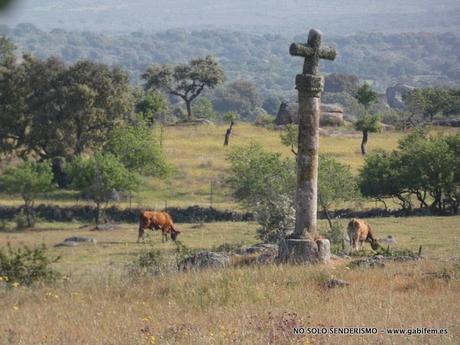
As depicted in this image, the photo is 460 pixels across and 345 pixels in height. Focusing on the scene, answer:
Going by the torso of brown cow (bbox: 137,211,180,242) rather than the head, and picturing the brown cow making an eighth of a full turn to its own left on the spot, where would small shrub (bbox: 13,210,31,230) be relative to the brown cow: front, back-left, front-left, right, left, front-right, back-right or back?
left

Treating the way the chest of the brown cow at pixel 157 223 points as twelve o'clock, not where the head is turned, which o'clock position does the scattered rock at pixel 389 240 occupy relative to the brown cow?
The scattered rock is roughly at 1 o'clock from the brown cow.

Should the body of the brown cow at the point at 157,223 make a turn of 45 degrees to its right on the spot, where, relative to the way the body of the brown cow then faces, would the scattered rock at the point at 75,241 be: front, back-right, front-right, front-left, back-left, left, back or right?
back-right

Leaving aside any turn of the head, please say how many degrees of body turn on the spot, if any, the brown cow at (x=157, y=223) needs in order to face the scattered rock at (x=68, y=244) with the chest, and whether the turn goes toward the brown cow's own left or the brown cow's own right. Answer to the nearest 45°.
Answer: approximately 180°

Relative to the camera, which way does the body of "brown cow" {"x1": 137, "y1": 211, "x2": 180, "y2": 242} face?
to the viewer's right

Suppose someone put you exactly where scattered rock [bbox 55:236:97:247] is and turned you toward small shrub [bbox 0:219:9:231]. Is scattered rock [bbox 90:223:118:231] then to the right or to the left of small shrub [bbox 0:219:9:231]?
right

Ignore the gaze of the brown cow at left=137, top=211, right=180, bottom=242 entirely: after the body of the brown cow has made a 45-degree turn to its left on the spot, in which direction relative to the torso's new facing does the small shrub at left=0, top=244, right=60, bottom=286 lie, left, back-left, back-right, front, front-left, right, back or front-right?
back-right

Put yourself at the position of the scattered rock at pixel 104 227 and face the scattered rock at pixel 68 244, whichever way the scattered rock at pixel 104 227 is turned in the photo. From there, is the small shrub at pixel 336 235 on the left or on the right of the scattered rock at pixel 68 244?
left

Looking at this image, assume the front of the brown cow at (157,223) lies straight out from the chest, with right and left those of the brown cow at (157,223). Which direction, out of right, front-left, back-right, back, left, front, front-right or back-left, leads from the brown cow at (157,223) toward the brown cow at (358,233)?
front-right

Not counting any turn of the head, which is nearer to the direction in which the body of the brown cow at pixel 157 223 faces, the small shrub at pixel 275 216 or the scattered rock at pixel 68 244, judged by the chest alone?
the small shrub

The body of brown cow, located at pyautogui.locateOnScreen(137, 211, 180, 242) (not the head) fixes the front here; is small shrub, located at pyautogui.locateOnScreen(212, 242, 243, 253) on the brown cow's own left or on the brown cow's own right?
on the brown cow's own right
